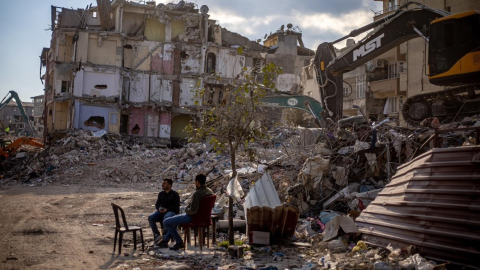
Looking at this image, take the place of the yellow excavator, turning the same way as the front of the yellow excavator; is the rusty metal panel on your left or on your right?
on your left

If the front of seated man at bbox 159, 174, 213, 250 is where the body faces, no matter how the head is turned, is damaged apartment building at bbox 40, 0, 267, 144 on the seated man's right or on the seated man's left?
on the seated man's right

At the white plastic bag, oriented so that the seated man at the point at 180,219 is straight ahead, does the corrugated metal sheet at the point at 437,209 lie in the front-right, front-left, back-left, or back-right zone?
back-left

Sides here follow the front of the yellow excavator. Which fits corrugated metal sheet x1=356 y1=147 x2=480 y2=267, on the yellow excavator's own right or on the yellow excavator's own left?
on the yellow excavator's own left

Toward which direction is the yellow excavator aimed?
to the viewer's left

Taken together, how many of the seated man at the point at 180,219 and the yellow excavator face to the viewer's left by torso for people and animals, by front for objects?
2

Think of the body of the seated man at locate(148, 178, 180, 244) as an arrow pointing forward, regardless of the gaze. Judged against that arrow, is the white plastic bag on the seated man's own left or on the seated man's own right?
on the seated man's own left

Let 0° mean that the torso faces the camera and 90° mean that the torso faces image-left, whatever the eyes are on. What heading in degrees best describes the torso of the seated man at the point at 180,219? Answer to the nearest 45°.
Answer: approximately 90°

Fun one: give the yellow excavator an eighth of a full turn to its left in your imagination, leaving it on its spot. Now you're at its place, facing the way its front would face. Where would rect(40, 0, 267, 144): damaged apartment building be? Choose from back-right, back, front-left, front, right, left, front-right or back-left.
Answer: right
